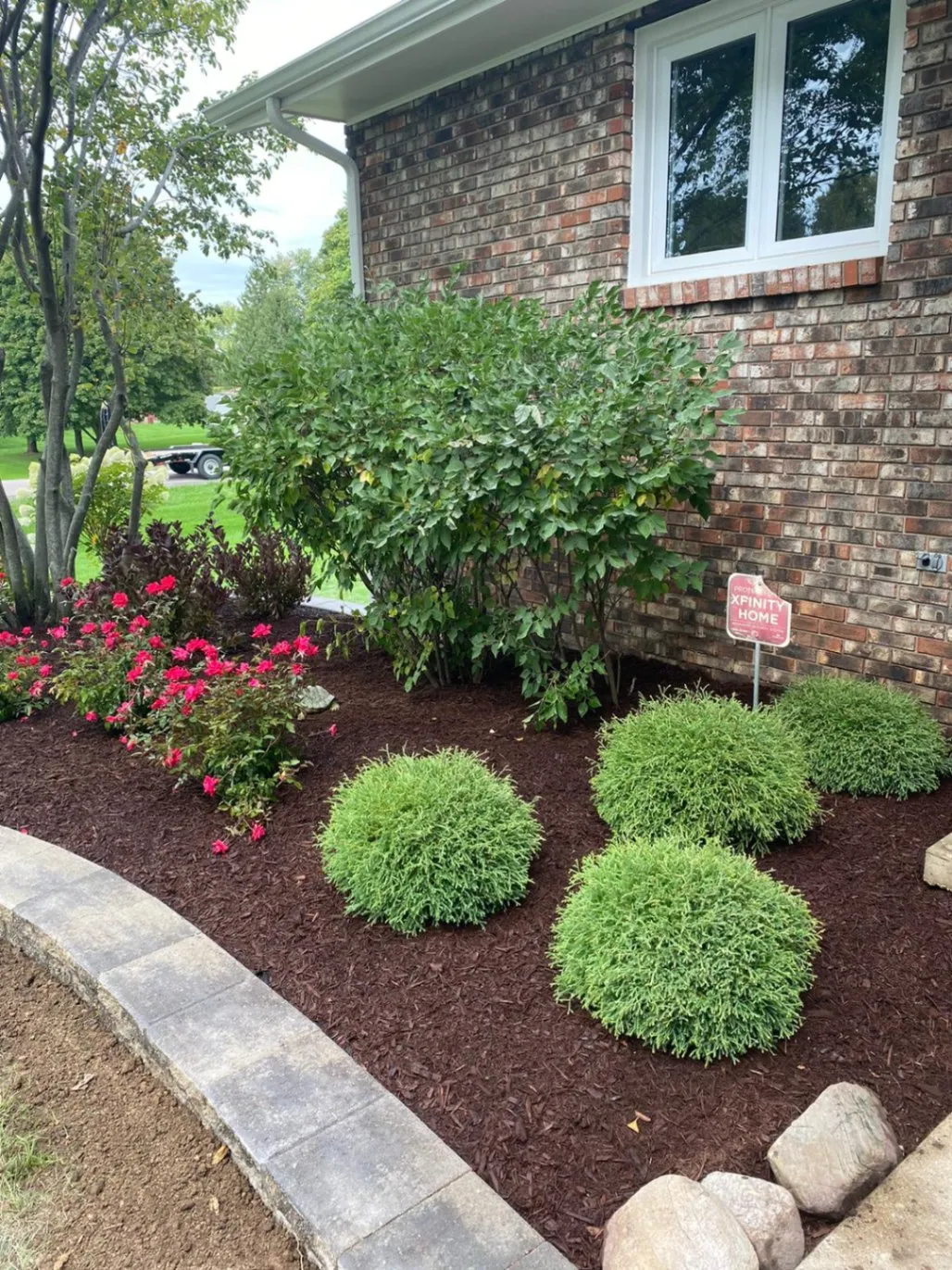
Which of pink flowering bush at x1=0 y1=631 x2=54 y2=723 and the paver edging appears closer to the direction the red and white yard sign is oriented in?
the paver edging

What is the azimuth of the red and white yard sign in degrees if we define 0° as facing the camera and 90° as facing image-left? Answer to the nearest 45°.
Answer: approximately 0°

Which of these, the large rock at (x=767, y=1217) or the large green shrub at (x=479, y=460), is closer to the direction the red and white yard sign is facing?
the large rock

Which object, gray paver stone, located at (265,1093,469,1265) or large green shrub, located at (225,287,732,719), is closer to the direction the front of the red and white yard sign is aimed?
the gray paver stone

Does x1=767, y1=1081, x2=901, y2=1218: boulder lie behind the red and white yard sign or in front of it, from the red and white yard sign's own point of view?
in front

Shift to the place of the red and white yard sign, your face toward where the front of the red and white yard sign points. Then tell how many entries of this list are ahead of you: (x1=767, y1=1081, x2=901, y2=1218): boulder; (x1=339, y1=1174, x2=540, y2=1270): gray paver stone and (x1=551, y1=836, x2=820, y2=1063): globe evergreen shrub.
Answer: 3

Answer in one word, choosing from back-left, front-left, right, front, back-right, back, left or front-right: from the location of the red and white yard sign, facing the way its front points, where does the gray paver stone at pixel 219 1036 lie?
front-right

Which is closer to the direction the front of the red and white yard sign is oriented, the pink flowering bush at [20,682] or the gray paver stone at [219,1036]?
the gray paver stone

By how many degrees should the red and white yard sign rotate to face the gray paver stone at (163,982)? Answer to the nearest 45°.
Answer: approximately 45° to its right

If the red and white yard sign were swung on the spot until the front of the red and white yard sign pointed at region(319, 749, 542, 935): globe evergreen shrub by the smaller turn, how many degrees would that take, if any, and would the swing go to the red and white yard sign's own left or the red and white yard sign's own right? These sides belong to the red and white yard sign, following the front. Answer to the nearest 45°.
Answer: approximately 45° to the red and white yard sign's own right

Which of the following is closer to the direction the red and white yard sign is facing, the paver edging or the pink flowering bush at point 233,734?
the paver edging

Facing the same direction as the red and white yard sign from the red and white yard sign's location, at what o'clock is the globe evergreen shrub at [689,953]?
The globe evergreen shrub is roughly at 12 o'clock from the red and white yard sign.

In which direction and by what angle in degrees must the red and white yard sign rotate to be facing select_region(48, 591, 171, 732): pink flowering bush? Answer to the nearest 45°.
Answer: approximately 90° to its right

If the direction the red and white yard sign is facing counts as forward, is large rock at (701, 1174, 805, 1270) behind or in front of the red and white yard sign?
in front

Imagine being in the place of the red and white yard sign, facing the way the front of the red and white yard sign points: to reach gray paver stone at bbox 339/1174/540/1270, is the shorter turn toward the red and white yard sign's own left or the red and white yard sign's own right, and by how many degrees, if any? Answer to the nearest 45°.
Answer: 0° — it already faces it
